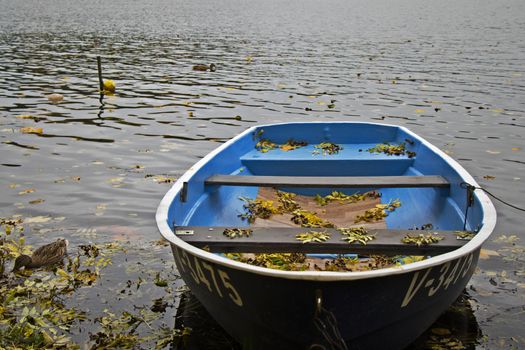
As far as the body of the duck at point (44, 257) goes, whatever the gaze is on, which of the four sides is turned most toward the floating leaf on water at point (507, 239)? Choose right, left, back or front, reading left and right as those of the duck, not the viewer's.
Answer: back

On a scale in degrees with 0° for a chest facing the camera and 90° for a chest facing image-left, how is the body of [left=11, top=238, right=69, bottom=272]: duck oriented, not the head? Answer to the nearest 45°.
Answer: approximately 90°

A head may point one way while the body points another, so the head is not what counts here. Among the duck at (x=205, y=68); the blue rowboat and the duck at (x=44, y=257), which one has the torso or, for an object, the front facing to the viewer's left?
the duck at (x=44, y=257)

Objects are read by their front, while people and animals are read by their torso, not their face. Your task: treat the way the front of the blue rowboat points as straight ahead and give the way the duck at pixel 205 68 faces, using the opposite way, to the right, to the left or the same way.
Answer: to the left

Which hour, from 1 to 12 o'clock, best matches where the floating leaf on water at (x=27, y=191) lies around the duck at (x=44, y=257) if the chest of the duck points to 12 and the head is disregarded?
The floating leaf on water is roughly at 3 o'clock from the duck.

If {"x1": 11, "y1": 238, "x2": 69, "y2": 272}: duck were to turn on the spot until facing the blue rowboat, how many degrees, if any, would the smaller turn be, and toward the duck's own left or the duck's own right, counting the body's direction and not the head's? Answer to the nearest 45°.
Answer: approximately 135° to the duck's own left

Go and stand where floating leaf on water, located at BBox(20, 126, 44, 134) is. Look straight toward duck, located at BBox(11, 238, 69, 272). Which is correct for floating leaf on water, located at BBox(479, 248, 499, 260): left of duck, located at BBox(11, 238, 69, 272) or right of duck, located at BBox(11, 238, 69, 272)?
left

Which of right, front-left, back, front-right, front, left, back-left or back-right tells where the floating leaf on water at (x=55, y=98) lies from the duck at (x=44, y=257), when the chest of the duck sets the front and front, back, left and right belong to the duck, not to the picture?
right
